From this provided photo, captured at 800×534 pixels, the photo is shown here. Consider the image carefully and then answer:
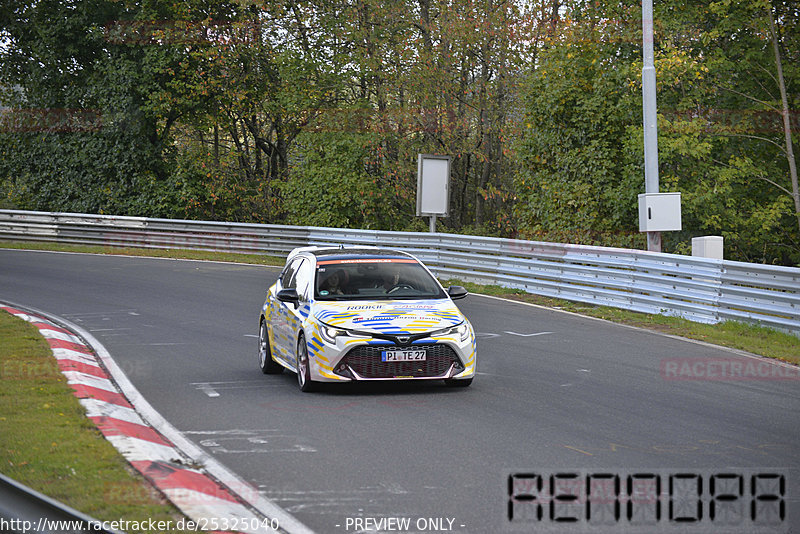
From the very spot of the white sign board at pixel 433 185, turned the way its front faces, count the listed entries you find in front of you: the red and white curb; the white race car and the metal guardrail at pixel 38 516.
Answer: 3

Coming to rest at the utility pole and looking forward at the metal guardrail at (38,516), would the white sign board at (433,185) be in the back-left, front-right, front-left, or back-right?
back-right

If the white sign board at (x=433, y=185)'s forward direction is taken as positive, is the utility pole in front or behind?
in front

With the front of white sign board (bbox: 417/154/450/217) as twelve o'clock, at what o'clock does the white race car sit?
The white race car is roughly at 12 o'clock from the white sign board.

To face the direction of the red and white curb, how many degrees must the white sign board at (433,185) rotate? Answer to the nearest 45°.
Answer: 0° — it already faces it

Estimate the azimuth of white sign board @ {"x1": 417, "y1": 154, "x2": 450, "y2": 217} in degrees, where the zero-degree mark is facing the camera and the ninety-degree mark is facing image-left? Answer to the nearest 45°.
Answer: approximately 0°

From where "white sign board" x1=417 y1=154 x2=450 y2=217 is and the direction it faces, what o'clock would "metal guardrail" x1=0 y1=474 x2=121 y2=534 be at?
The metal guardrail is roughly at 12 o'clock from the white sign board.
